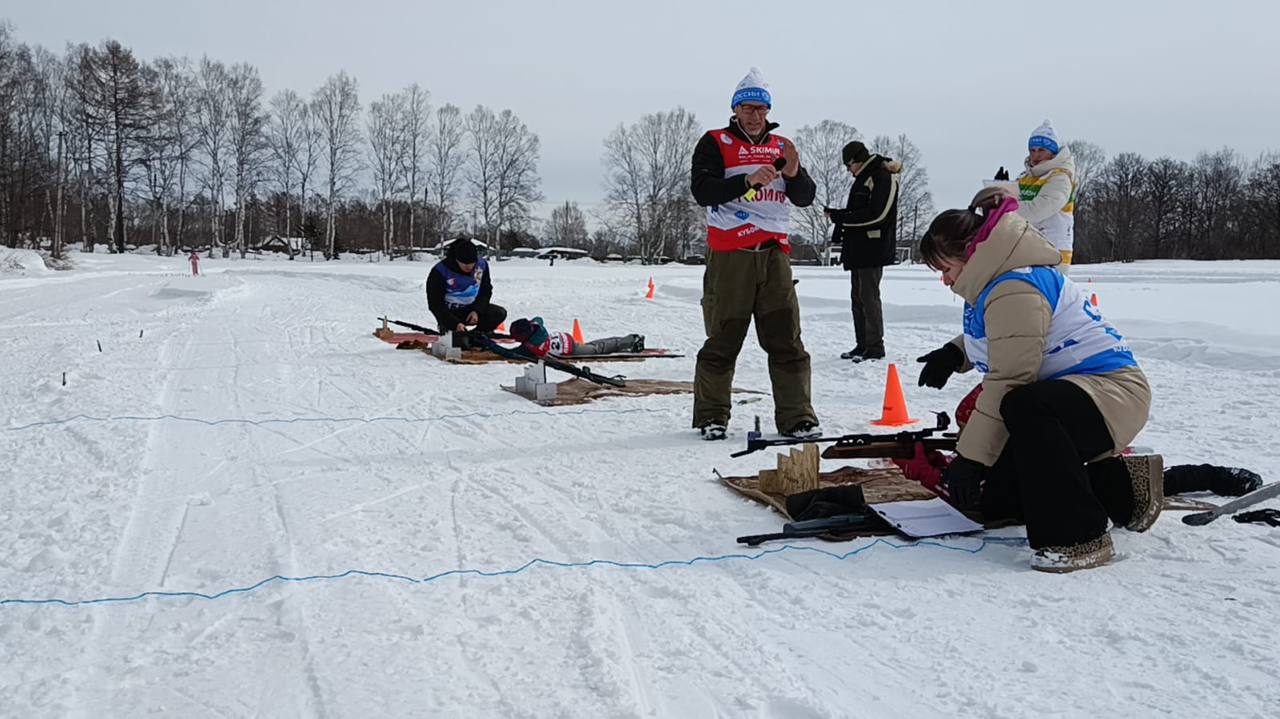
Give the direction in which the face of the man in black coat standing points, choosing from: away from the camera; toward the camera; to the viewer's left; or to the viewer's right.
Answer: to the viewer's left

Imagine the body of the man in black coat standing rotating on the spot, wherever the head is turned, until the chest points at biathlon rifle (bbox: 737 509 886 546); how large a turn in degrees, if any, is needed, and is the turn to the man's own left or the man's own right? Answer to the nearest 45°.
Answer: approximately 90° to the man's own left

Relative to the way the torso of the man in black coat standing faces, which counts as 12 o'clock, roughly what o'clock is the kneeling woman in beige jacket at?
The kneeling woman in beige jacket is roughly at 9 o'clock from the man in black coat standing.

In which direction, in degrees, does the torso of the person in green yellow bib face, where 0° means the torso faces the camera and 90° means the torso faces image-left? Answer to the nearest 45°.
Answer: approximately 45°

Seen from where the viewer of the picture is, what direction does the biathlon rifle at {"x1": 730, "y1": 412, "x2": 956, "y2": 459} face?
facing to the left of the viewer

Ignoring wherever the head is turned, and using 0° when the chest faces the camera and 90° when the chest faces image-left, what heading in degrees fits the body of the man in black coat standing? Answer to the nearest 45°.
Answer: approximately 90°

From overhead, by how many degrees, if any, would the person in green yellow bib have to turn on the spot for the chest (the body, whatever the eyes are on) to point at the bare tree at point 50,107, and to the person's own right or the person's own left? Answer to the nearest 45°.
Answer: approximately 90° to the person's own right

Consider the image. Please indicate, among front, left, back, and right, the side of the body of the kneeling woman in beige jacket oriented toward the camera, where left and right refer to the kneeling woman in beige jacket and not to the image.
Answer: left

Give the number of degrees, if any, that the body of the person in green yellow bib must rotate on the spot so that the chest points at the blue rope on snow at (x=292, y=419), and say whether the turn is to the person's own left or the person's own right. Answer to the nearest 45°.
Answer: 0° — they already face it

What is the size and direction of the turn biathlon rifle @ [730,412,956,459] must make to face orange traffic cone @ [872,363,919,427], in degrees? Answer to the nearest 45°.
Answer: approximately 90° to its right
